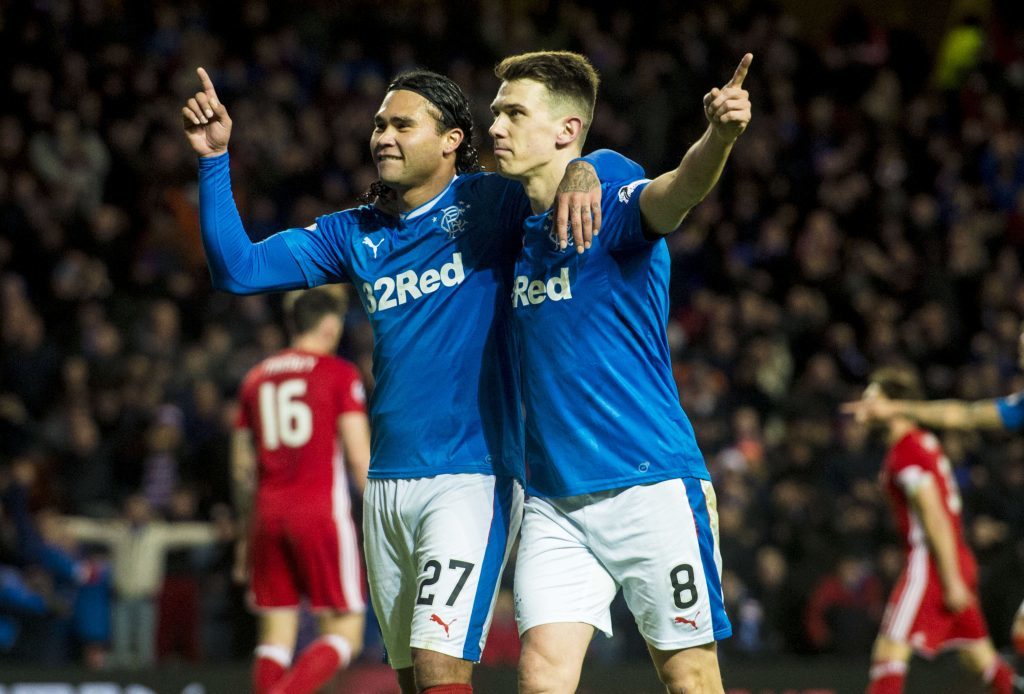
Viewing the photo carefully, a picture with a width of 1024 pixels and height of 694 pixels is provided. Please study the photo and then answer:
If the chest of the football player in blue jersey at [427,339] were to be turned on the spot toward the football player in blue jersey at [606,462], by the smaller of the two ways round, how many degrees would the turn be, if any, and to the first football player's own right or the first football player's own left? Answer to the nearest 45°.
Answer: approximately 90° to the first football player's own left

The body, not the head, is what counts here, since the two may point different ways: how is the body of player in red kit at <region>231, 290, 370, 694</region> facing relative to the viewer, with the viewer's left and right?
facing away from the viewer and to the right of the viewer

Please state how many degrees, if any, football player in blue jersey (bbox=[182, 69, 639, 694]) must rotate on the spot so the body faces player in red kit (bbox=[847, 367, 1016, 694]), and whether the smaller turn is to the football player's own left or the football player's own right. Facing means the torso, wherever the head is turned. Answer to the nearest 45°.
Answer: approximately 180°

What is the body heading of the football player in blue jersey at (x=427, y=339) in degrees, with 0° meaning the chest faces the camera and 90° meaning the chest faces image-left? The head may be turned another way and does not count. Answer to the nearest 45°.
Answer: approximately 45°

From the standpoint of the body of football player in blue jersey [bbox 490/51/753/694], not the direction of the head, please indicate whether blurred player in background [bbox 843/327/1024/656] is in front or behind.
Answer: behind

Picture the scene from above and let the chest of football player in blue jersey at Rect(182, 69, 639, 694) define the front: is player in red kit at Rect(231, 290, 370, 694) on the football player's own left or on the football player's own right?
on the football player's own right

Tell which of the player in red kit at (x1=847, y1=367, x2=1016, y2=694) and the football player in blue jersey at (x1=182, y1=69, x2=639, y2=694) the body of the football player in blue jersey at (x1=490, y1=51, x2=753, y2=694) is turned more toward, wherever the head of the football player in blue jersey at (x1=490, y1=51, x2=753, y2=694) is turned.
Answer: the football player in blue jersey

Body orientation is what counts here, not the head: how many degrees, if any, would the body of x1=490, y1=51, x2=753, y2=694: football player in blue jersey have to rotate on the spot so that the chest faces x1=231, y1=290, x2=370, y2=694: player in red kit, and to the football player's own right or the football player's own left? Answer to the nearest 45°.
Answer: approximately 90° to the football player's own right

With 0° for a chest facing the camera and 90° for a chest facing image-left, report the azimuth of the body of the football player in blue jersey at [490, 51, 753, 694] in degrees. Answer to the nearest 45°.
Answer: approximately 45°
